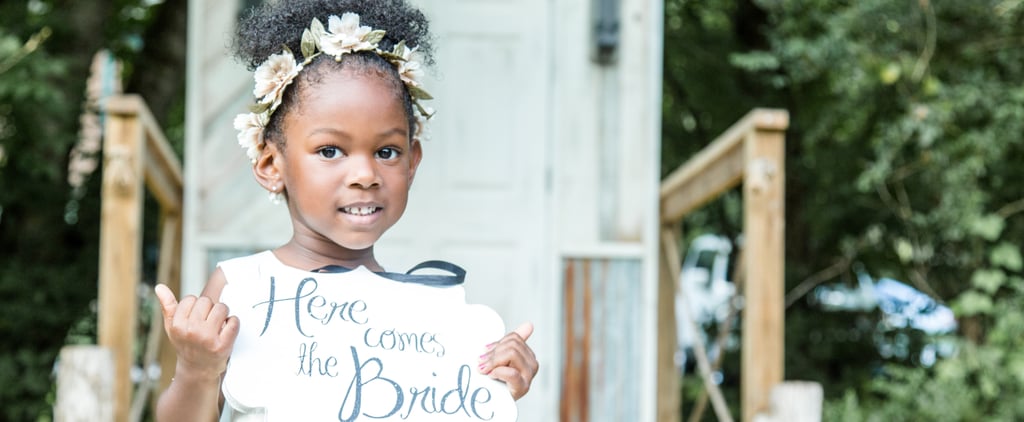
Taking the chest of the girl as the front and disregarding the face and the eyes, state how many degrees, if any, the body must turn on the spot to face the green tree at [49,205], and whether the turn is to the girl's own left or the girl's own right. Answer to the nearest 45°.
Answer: approximately 180°

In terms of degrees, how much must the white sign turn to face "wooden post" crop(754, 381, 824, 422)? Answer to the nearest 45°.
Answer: approximately 135° to its left

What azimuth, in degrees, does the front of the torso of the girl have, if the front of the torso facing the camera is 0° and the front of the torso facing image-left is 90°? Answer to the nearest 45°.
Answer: approximately 0°

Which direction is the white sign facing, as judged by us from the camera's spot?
facing the viewer

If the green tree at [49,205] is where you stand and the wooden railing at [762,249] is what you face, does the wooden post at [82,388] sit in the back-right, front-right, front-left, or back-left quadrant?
front-right

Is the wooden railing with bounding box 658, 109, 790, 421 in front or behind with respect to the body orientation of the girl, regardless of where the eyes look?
behind

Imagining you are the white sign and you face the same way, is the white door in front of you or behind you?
behind
